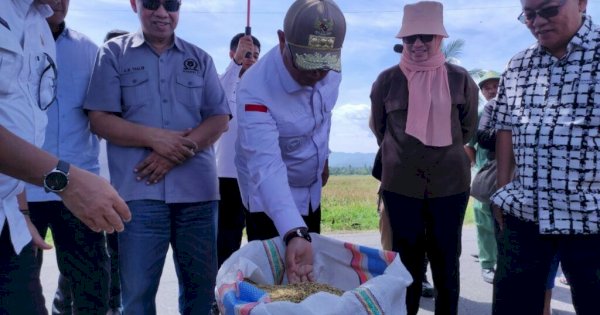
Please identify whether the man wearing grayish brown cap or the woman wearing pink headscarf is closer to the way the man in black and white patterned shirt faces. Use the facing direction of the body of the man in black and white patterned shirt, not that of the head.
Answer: the man wearing grayish brown cap

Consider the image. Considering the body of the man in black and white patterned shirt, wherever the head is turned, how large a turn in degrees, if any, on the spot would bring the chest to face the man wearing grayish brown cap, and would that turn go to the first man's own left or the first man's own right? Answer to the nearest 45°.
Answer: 0° — they already face them

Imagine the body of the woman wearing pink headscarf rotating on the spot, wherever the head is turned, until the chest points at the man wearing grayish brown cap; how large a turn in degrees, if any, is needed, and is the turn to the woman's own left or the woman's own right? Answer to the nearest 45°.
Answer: approximately 45° to the woman's own right

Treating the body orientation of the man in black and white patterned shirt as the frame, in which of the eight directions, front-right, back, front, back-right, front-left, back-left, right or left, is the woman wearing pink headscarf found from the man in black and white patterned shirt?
right

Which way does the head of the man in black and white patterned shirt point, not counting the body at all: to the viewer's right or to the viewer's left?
to the viewer's left

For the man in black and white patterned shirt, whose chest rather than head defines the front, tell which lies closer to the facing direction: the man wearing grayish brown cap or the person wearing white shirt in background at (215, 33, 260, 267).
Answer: the man wearing grayish brown cap

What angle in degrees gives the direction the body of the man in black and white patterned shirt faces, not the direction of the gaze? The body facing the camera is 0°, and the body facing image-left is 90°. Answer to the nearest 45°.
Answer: approximately 45°

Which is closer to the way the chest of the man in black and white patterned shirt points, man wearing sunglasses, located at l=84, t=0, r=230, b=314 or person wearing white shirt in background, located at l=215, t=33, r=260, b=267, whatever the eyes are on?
the man wearing sunglasses

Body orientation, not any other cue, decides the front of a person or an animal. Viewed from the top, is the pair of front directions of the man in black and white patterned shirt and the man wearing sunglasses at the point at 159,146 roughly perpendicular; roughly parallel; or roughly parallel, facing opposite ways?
roughly perpendicular

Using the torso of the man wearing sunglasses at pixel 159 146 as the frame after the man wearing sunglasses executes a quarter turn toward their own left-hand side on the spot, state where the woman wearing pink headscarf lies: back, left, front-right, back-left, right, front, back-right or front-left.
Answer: front

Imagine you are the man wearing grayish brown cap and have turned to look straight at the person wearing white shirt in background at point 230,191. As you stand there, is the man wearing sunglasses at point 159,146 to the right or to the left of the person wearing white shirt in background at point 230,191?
left

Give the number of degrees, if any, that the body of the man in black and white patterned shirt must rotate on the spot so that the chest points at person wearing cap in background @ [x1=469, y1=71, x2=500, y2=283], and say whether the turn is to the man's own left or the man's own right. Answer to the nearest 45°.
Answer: approximately 135° to the man's own right

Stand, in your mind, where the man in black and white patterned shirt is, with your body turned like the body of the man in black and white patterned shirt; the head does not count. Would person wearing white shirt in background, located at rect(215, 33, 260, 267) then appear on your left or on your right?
on your right

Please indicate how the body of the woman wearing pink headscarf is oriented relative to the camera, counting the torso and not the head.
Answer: toward the camera

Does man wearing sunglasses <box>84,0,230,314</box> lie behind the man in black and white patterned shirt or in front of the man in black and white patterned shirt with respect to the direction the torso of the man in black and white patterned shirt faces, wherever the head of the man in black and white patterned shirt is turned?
in front
